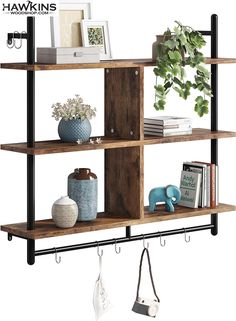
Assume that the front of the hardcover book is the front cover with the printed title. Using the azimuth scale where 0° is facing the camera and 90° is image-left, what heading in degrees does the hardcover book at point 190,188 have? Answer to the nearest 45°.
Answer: approximately 45°

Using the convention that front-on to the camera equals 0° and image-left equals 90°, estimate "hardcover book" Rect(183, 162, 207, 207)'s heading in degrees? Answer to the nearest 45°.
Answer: approximately 45°
